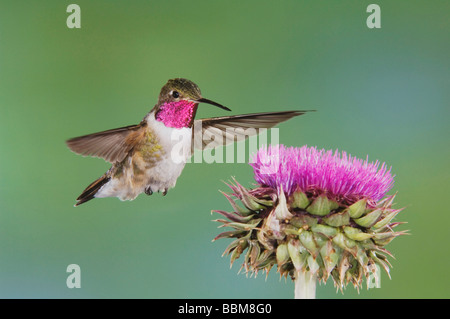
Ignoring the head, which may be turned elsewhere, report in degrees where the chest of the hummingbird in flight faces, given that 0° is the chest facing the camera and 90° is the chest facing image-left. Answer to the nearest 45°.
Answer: approximately 315°
